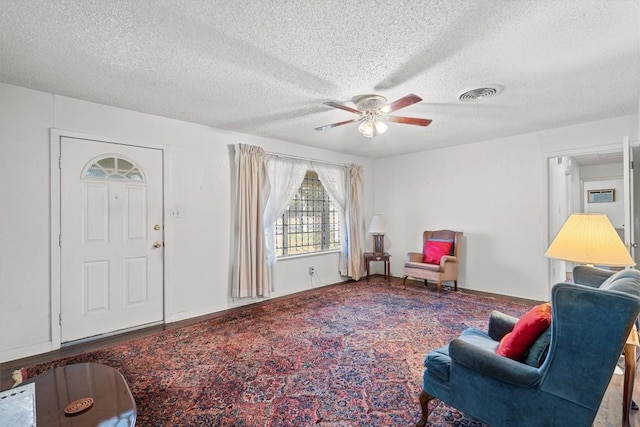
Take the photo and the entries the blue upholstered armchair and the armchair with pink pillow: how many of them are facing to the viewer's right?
0

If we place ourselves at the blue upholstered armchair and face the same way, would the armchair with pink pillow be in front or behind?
in front

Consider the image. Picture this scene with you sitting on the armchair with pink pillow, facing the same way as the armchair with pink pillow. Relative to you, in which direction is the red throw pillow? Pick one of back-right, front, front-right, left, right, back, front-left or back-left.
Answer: front-left

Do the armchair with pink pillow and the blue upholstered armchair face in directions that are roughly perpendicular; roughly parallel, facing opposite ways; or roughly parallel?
roughly perpendicular

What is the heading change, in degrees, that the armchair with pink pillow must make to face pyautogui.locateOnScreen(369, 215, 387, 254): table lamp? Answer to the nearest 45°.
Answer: approximately 90° to its right

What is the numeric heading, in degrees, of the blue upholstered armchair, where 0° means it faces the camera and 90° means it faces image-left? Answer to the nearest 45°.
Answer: approximately 135°

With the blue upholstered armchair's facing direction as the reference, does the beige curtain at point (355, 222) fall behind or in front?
in front

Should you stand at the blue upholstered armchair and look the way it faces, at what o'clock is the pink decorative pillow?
The pink decorative pillow is roughly at 1 o'clock from the blue upholstered armchair.
